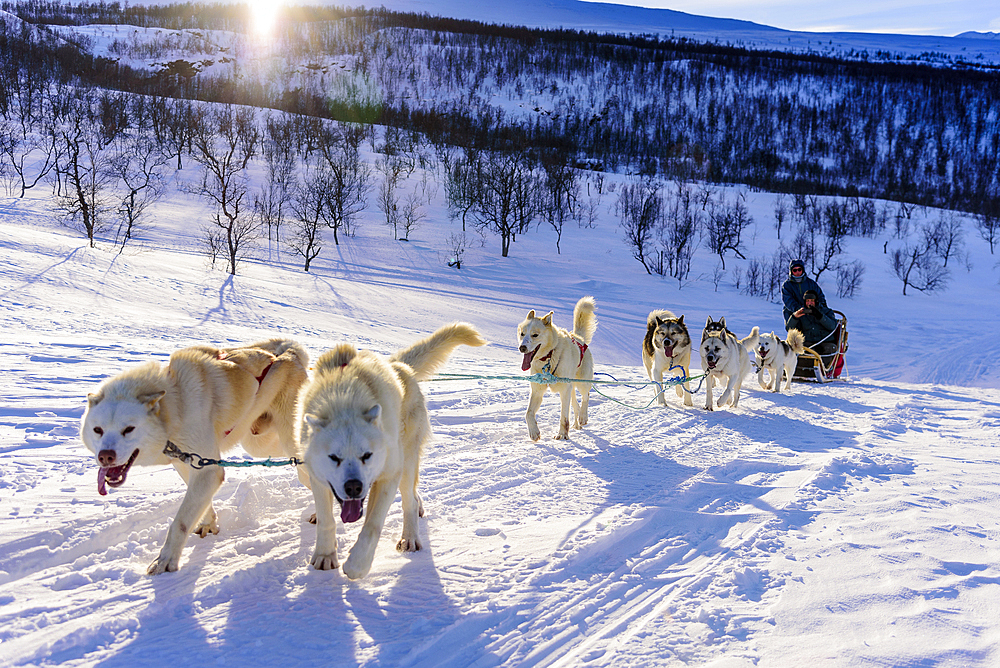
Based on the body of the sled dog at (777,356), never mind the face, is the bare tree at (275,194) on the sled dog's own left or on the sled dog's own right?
on the sled dog's own right

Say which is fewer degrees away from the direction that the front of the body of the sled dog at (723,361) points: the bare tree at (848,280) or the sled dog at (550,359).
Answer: the sled dog

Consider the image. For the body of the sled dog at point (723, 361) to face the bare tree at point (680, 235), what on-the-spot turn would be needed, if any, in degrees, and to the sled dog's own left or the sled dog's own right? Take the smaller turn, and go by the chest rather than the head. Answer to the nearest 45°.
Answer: approximately 135° to the sled dog's own right

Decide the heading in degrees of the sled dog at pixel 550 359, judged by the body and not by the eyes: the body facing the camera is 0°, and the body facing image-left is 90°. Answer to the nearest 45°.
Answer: approximately 45°

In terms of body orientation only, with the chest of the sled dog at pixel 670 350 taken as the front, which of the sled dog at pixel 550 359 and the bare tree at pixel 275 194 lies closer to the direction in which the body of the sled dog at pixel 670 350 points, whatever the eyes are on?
the sled dog

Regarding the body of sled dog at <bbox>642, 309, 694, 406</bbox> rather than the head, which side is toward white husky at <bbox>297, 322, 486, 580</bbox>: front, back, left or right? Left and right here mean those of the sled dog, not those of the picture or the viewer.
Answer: front

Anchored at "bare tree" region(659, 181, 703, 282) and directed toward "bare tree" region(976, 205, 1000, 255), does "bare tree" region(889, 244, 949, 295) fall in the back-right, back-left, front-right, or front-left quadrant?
front-right

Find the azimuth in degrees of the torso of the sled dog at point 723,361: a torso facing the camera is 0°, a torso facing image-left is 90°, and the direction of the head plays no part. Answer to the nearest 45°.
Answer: approximately 45°

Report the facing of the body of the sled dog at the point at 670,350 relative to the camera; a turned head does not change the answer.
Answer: toward the camera

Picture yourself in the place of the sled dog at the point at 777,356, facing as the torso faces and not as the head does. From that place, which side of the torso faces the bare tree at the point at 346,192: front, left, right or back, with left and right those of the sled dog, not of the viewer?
right
